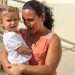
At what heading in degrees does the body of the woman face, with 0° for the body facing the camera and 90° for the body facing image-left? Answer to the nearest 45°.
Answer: approximately 45°

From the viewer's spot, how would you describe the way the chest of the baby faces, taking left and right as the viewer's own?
facing the viewer and to the right of the viewer
